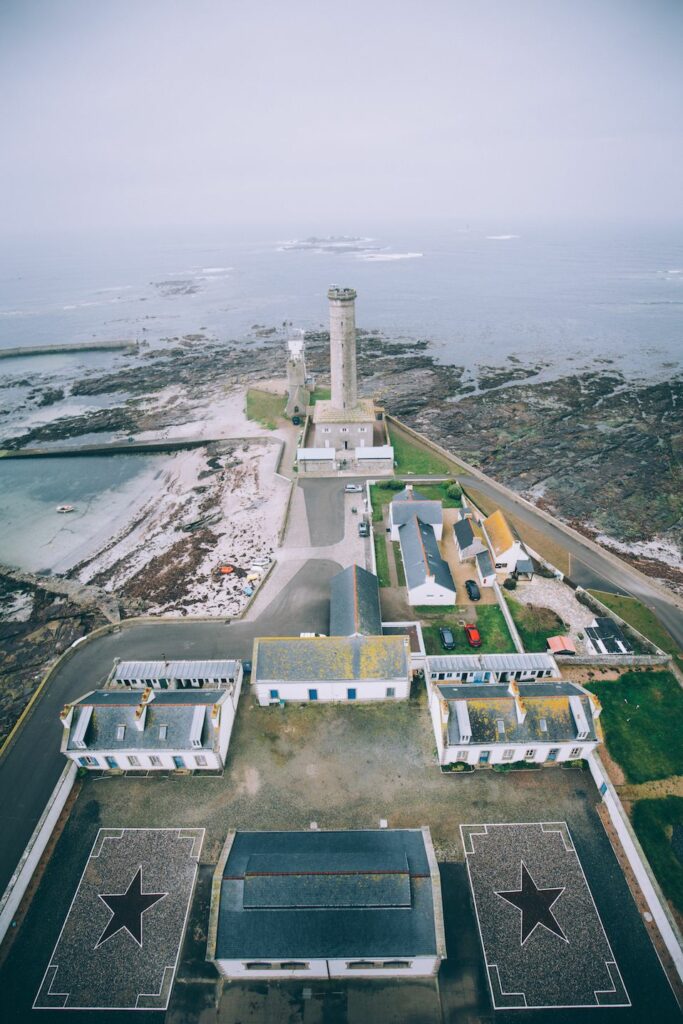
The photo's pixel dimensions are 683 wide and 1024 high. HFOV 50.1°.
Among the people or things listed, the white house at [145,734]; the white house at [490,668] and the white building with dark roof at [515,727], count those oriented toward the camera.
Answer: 3

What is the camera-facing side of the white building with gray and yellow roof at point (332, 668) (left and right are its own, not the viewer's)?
front

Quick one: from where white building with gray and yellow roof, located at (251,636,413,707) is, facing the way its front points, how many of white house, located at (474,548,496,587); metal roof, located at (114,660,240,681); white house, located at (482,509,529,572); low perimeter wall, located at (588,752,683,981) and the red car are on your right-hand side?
1

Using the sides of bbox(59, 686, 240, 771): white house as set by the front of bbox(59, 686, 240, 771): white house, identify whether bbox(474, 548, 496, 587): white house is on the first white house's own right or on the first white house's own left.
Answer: on the first white house's own left

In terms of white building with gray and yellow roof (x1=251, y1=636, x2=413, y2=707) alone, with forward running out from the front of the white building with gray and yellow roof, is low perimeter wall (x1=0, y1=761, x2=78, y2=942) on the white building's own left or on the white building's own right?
on the white building's own right

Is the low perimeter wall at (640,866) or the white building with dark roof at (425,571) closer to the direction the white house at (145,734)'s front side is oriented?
the low perimeter wall

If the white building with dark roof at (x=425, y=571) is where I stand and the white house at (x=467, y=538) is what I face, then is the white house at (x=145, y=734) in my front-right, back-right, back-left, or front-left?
back-left

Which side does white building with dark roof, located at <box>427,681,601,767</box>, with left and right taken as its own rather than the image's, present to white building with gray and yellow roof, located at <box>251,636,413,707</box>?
right

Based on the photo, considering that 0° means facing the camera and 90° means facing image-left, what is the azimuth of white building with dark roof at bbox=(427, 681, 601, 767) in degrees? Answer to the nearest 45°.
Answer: approximately 0°

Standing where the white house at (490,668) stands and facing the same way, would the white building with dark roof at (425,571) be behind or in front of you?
behind

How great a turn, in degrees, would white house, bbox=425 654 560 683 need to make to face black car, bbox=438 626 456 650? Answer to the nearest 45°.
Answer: approximately 135° to its right
